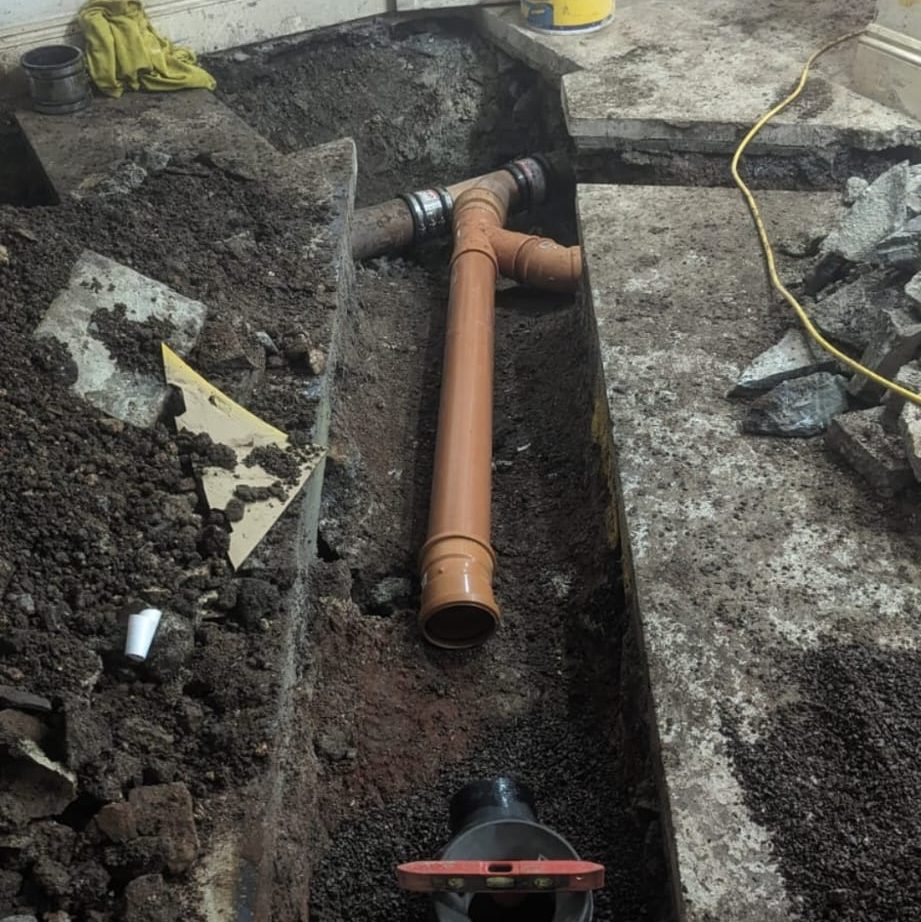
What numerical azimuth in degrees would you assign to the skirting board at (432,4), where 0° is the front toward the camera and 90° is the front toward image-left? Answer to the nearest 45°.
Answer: approximately 0°

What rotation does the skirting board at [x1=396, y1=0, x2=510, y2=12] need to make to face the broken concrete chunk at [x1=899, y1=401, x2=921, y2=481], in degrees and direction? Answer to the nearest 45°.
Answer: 0° — it already faces it

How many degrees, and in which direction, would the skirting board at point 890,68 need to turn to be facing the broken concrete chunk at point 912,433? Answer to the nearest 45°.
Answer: approximately 45° to its left

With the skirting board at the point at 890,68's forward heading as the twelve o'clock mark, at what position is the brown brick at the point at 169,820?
The brown brick is roughly at 11 o'clock from the skirting board.

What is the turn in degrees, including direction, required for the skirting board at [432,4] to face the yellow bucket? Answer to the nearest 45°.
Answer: approximately 45° to its left

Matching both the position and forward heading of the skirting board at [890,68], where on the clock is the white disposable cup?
The white disposable cup is roughly at 11 o'clock from the skirting board.

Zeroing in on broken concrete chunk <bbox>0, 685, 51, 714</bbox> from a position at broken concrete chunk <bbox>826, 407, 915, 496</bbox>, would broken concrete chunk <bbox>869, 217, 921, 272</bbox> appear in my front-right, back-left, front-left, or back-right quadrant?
back-right

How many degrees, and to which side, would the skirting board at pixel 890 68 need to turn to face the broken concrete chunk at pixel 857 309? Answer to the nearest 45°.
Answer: approximately 45° to its left

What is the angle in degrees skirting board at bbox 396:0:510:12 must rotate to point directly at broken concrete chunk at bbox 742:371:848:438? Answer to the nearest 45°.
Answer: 0° — it already faces it

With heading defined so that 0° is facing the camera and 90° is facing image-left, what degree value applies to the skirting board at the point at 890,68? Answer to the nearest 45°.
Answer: approximately 45°
